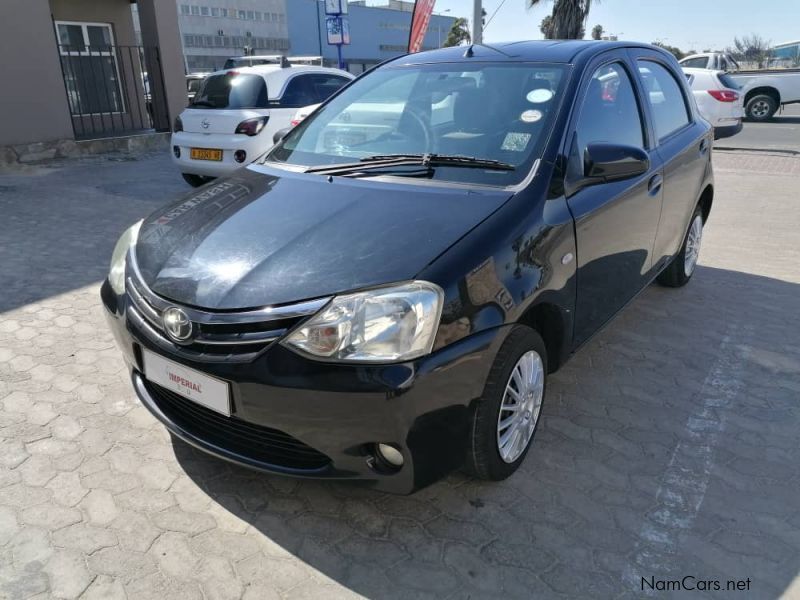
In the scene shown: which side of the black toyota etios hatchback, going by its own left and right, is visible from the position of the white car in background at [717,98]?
back

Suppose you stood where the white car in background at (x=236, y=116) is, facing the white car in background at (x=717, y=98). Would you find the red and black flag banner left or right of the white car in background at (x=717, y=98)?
left

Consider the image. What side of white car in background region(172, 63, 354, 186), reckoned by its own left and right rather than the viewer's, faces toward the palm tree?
front

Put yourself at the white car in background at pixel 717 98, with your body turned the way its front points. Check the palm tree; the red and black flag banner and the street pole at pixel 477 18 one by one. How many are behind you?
0

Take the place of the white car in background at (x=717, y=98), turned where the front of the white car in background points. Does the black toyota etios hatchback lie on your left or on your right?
on your left

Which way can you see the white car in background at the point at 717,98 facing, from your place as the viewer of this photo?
facing away from the viewer and to the left of the viewer

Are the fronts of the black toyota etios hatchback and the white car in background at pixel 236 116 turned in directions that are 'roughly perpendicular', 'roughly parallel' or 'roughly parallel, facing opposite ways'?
roughly parallel, facing opposite ways

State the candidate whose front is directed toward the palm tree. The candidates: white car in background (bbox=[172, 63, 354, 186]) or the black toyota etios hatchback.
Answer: the white car in background

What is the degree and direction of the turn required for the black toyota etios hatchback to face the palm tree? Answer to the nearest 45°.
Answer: approximately 135° to its right

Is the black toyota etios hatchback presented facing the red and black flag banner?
no

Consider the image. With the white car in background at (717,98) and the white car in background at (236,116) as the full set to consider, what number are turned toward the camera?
0

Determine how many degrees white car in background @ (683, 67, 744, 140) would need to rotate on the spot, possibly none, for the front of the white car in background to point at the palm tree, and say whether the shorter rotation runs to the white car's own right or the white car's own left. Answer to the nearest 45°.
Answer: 0° — it already faces it

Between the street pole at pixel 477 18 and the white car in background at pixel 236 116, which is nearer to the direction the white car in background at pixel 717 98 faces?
the street pole

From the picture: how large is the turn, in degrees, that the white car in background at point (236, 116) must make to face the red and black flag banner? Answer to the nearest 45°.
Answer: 0° — it already faces it

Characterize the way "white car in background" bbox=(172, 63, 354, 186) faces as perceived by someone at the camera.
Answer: facing away from the viewer and to the right of the viewer

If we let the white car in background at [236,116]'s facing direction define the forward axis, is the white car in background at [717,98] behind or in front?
in front
